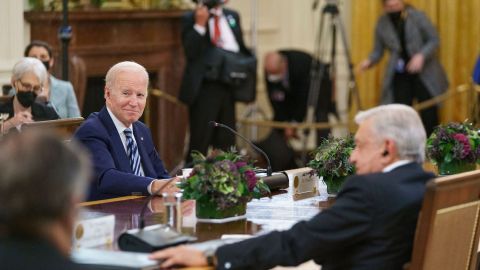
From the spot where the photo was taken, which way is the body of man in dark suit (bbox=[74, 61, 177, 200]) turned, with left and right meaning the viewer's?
facing the viewer and to the right of the viewer

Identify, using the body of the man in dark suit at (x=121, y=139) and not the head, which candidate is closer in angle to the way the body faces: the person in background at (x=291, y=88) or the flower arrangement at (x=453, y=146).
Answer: the flower arrangement

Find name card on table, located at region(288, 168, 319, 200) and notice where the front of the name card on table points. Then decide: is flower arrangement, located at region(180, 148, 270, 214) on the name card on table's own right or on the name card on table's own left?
on the name card on table's own right

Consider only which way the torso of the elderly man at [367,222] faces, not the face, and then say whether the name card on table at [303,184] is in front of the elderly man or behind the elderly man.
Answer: in front

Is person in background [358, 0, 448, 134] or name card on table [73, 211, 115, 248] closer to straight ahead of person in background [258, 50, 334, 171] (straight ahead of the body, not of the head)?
the name card on table

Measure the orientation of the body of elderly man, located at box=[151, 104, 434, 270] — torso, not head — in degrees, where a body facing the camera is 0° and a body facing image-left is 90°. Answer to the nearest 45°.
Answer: approximately 135°

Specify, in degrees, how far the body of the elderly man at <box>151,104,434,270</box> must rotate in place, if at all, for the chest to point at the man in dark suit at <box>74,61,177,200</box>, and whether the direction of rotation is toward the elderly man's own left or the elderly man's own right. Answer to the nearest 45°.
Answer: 0° — they already face them

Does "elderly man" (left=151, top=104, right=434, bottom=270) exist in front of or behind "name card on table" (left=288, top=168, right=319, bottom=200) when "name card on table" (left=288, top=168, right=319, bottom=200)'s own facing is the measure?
in front

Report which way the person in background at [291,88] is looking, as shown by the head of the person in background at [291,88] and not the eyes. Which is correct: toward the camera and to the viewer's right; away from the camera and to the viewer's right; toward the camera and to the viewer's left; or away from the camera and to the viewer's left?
toward the camera and to the viewer's left

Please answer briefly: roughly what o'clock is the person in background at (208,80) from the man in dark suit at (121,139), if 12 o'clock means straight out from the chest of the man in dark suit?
The person in background is roughly at 8 o'clock from the man in dark suit.

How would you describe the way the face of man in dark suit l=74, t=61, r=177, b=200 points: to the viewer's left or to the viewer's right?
to the viewer's right
